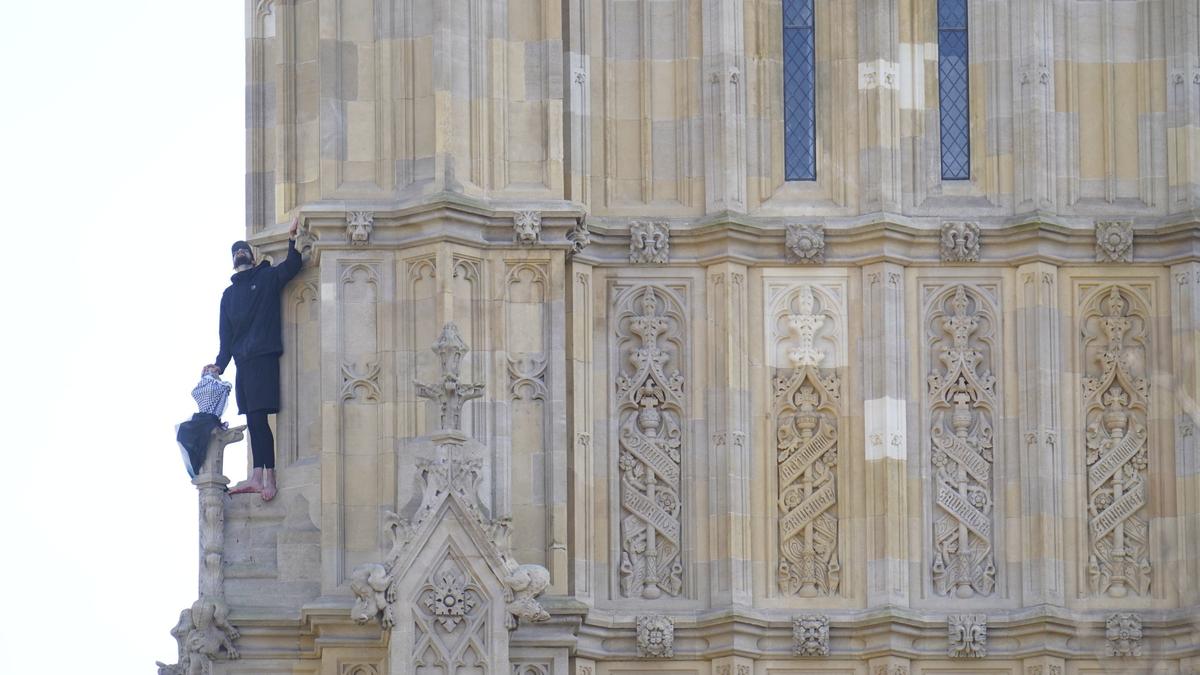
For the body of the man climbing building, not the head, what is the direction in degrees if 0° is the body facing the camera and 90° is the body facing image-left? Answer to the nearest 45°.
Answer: approximately 45°
